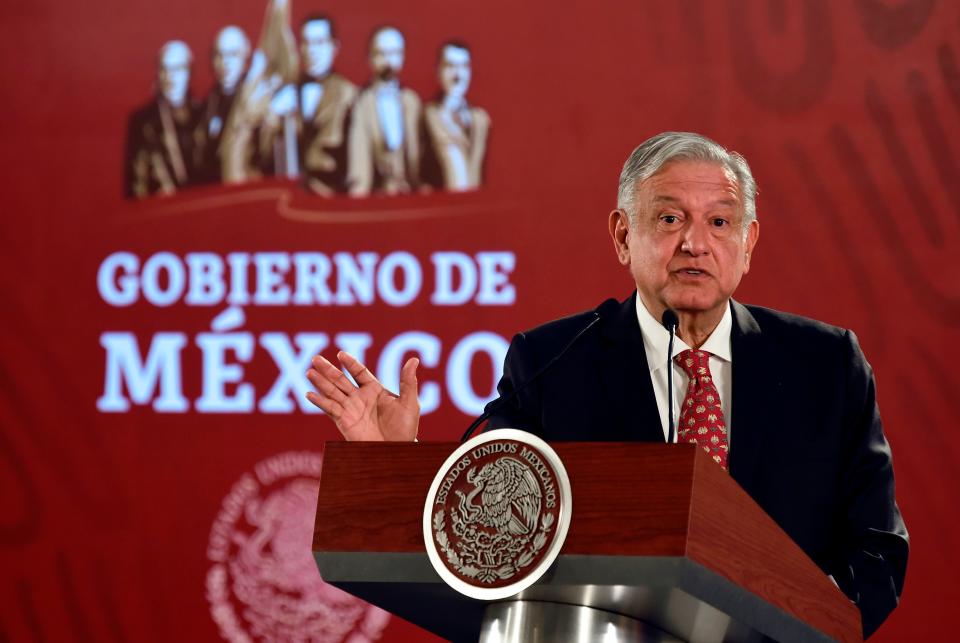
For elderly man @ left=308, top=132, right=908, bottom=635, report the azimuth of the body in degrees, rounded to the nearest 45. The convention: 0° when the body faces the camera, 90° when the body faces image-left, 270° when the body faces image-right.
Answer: approximately 0°

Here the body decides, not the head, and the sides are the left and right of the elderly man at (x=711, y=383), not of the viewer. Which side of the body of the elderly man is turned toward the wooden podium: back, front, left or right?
front
